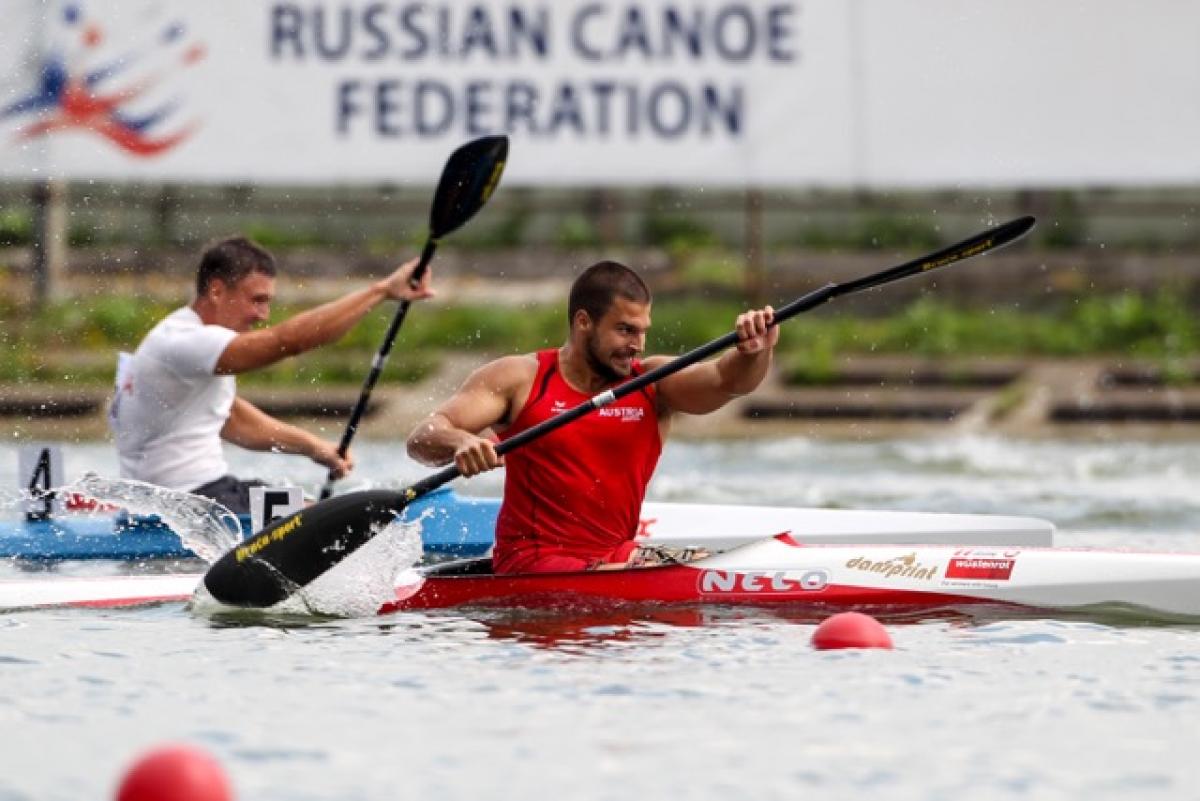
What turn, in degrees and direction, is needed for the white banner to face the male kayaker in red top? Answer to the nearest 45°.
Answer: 0° — it already faces them

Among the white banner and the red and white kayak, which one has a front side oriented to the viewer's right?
the red and white kayak

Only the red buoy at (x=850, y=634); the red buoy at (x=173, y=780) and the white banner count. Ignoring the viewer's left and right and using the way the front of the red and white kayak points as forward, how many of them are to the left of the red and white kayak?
1

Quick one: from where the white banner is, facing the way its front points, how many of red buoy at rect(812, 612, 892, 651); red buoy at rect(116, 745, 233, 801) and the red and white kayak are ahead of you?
3

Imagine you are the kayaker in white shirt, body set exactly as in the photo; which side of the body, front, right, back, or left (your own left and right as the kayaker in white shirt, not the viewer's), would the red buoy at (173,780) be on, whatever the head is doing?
right

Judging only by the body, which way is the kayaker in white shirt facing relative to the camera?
to the viewer's right

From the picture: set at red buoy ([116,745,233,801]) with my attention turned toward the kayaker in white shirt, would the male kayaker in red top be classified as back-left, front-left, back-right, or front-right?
front-right

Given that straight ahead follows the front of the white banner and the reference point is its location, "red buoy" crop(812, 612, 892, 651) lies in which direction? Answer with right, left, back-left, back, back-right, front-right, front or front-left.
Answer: front

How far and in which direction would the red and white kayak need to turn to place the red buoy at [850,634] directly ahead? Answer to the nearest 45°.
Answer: approximately 90° to its right

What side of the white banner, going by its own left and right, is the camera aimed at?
front
